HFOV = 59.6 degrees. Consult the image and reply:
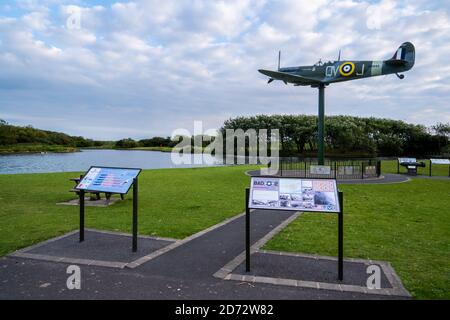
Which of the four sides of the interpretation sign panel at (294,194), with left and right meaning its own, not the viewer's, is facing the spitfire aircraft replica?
back

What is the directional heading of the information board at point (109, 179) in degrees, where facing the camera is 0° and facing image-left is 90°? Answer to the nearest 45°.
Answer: approximately 45°

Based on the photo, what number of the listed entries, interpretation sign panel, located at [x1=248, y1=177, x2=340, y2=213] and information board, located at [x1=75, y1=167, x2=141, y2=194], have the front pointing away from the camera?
0

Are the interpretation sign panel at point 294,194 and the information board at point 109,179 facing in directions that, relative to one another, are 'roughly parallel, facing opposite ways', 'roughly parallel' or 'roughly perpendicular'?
roughly parallel

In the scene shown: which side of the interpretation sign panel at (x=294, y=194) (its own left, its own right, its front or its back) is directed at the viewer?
front

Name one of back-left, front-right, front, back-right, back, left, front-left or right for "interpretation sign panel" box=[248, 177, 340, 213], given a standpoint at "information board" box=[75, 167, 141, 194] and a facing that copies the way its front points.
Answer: left

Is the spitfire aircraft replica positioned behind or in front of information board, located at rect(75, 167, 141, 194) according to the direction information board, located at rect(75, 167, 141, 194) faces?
behind

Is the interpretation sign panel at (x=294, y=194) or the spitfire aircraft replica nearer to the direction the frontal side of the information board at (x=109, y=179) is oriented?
the interpretation sign panel

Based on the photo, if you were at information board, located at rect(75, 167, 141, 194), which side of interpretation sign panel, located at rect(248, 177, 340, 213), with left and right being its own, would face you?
right
